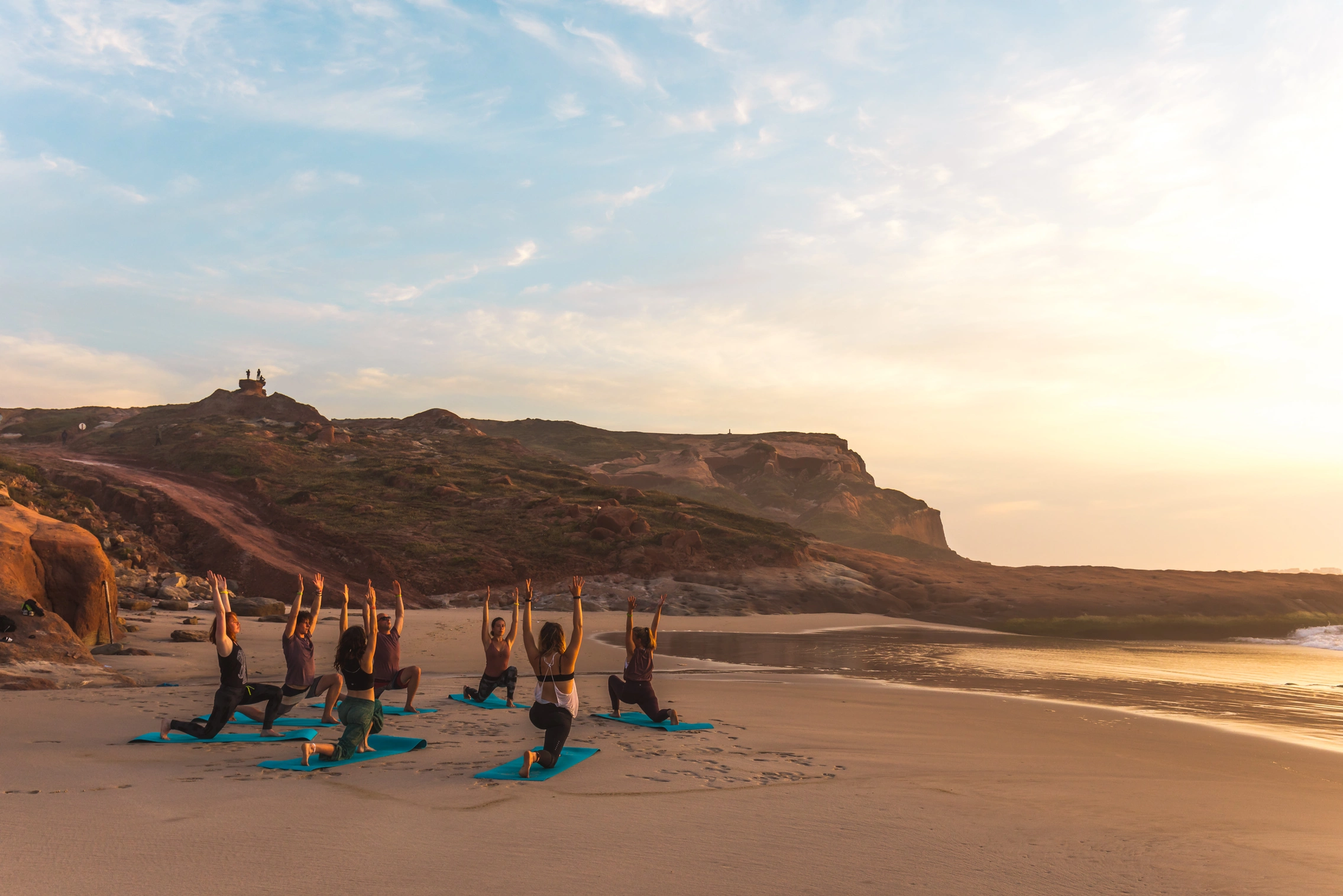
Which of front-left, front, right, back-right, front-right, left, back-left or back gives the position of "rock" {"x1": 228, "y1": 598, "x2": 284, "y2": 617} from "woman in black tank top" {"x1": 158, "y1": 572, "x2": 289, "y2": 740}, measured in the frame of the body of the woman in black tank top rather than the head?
left

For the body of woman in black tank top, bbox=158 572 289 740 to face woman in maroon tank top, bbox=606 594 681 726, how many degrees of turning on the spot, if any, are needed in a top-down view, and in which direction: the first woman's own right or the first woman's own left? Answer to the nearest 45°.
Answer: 0° — they already face them

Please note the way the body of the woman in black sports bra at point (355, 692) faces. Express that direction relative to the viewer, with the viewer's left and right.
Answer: facing away from the viewer and to the right of the viewer

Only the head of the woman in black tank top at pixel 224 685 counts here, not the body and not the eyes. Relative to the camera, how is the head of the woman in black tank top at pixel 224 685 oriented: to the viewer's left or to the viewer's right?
to the viewer's right

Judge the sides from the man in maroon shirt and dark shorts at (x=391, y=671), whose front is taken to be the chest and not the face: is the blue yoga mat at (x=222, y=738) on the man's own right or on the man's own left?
on the man's own right

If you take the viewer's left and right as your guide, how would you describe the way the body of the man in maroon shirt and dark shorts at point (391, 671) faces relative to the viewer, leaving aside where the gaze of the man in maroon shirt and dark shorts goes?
facing the viewer and to the right of the viewer

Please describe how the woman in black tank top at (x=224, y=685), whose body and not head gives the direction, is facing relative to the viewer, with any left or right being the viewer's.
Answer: facing to the right of the viewer

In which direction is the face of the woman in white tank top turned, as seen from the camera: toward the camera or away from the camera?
away from the camera

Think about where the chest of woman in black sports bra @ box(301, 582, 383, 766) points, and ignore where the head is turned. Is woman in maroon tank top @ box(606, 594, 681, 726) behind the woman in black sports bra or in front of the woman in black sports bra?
in front
